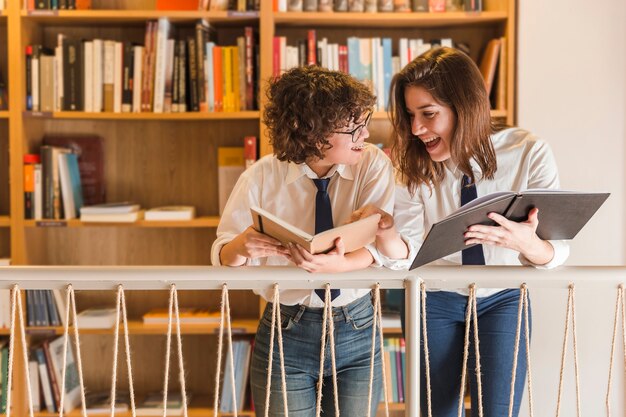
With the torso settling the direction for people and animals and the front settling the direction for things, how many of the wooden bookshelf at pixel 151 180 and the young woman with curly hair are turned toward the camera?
2

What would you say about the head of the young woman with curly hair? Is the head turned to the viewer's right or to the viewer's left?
to the viewer's right

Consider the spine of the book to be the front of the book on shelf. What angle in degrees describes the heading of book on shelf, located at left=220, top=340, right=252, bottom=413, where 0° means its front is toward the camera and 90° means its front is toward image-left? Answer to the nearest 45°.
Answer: approximately 0°

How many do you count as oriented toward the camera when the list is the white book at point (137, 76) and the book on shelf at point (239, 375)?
2
